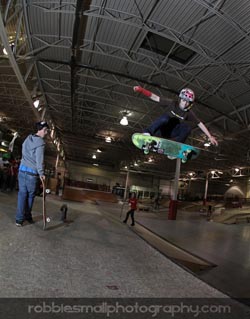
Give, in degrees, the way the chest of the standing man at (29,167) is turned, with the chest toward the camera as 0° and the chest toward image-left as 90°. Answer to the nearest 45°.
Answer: approximately 225°

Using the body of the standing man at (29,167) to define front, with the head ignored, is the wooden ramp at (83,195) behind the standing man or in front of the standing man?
in front

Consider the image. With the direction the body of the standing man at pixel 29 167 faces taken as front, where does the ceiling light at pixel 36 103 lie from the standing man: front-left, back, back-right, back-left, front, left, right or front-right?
front-left

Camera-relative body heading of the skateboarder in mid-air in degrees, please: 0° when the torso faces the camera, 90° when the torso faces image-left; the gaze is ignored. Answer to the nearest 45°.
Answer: approximately 0°

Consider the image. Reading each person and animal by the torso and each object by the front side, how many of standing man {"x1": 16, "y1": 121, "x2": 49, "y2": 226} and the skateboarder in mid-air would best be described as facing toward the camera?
1

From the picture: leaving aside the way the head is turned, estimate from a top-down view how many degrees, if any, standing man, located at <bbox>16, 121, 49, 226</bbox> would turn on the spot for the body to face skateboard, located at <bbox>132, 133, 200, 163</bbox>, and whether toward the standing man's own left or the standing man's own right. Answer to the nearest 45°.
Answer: approximately 45° to the standing man's own right

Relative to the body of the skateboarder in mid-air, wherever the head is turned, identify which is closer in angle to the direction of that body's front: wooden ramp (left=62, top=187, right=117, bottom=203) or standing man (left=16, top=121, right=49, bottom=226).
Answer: the standing man
